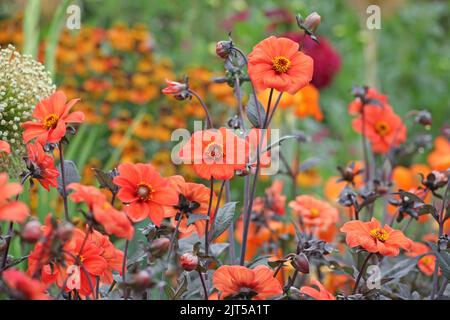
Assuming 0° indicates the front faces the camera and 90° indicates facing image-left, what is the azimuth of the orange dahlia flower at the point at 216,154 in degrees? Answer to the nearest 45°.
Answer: approximately 0°

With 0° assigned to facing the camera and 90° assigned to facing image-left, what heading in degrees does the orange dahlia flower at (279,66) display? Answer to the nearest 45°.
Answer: approximately 0°

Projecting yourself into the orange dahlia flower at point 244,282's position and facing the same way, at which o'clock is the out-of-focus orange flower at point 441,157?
The out-of-focus orange flower is roughly at 7 o'clock from the orange dahlia flower.
